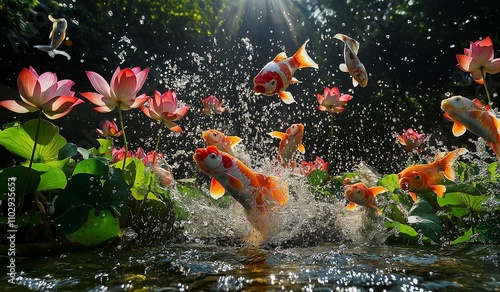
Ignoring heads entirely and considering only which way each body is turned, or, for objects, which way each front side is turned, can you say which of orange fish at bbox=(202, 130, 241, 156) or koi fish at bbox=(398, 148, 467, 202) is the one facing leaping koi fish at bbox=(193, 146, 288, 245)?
the koi fish

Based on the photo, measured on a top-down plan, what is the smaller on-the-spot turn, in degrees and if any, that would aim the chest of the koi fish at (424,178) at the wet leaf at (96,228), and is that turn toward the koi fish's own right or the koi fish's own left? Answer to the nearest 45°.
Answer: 0° — it already faces it

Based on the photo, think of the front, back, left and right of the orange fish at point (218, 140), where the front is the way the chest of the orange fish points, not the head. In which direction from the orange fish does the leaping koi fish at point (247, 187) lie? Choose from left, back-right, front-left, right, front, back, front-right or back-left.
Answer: left

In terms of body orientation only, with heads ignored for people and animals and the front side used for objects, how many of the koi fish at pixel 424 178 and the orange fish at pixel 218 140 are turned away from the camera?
0

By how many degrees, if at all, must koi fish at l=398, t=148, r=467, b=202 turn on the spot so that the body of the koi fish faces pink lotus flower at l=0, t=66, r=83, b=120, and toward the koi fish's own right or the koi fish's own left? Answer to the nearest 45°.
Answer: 0° — it already faces it

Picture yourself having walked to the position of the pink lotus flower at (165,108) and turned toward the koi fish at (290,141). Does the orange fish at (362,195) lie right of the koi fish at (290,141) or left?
right

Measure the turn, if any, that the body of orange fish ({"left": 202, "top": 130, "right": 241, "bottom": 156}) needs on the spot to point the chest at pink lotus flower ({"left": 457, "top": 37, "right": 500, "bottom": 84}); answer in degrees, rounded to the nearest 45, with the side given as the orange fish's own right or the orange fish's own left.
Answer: approximately 180°

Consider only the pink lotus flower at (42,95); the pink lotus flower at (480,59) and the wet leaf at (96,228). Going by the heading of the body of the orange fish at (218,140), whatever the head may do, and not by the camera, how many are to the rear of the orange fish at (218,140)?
1

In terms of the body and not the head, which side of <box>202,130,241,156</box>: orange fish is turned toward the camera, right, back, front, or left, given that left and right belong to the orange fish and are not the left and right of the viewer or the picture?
left

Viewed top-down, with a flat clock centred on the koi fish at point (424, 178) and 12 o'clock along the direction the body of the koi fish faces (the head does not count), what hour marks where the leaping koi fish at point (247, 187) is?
The leaping koi fish is roughly at 12 o'clock from the koi fish.

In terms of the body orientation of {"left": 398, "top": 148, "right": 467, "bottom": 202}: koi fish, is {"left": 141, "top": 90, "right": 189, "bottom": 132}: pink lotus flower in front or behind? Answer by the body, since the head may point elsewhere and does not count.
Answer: in front

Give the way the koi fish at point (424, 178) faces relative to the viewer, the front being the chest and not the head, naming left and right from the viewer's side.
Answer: facing the viewer and to the left of the viewer

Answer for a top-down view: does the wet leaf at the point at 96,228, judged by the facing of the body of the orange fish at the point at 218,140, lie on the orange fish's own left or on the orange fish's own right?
on the orange fish's own left

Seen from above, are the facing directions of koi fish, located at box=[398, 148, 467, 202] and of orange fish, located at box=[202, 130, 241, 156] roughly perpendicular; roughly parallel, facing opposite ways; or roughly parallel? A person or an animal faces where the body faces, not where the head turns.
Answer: roughly parallel

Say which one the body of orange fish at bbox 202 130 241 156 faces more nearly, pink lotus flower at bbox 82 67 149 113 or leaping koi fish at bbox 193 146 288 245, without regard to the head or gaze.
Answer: the pink lotus flower
